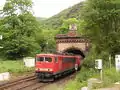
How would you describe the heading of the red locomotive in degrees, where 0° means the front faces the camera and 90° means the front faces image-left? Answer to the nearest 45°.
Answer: approximately 45°
